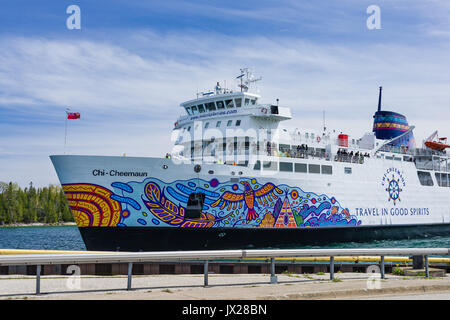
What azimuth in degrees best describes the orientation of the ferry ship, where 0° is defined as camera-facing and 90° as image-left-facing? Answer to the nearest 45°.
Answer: approximately 45°
